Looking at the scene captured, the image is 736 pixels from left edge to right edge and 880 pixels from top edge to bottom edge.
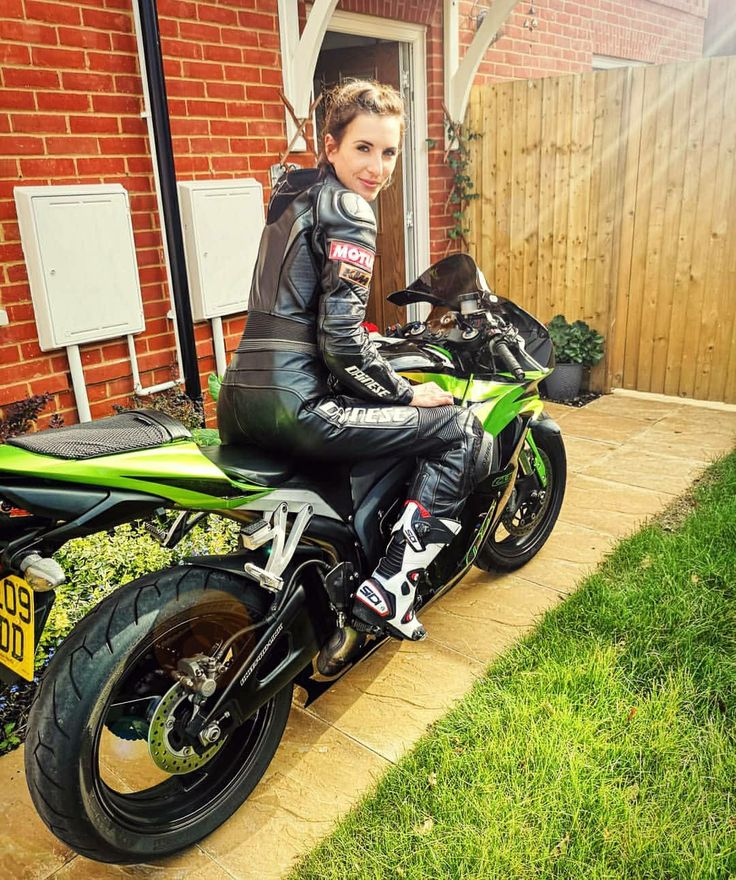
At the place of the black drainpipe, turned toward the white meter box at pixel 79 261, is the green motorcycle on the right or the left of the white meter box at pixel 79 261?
left

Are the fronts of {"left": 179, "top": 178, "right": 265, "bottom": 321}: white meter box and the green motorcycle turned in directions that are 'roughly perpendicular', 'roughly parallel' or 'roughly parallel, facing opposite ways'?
roughly perpendicular

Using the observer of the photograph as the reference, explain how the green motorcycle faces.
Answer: facing away from the viewer and to the right of the viewer

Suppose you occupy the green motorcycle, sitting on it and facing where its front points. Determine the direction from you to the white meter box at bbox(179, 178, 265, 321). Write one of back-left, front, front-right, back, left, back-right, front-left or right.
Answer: front-left

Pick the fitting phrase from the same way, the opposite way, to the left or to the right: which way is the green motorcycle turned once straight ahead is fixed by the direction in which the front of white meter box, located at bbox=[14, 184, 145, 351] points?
to the left

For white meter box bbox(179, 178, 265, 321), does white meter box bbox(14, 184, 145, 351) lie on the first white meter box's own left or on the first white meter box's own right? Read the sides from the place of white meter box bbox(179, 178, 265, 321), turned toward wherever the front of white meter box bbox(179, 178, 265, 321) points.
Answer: on the first white meter box's own right

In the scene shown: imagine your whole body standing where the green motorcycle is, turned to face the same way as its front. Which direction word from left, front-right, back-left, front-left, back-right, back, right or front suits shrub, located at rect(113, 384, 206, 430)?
front-left

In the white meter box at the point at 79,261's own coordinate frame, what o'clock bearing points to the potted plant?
The potted plant is roughly at 10 o'clock from the white meter box.

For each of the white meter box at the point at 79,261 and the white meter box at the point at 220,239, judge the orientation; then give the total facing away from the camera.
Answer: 0

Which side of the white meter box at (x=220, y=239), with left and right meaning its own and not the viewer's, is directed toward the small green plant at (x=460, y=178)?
left

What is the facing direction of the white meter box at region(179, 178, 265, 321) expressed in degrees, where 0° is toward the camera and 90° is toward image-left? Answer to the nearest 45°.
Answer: approximately 315°

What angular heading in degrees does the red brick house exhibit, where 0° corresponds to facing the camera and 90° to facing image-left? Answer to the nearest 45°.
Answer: approximately 315°

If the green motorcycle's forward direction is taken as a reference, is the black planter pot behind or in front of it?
in front

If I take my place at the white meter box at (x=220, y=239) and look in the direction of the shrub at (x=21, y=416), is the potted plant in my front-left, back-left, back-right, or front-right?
back-left
